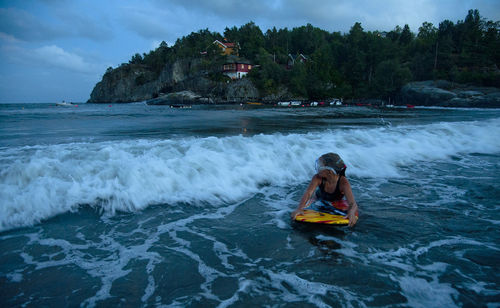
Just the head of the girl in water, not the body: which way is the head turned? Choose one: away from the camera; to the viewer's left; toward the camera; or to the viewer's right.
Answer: toward the camera

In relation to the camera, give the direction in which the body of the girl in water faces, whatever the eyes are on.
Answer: toward the camera
